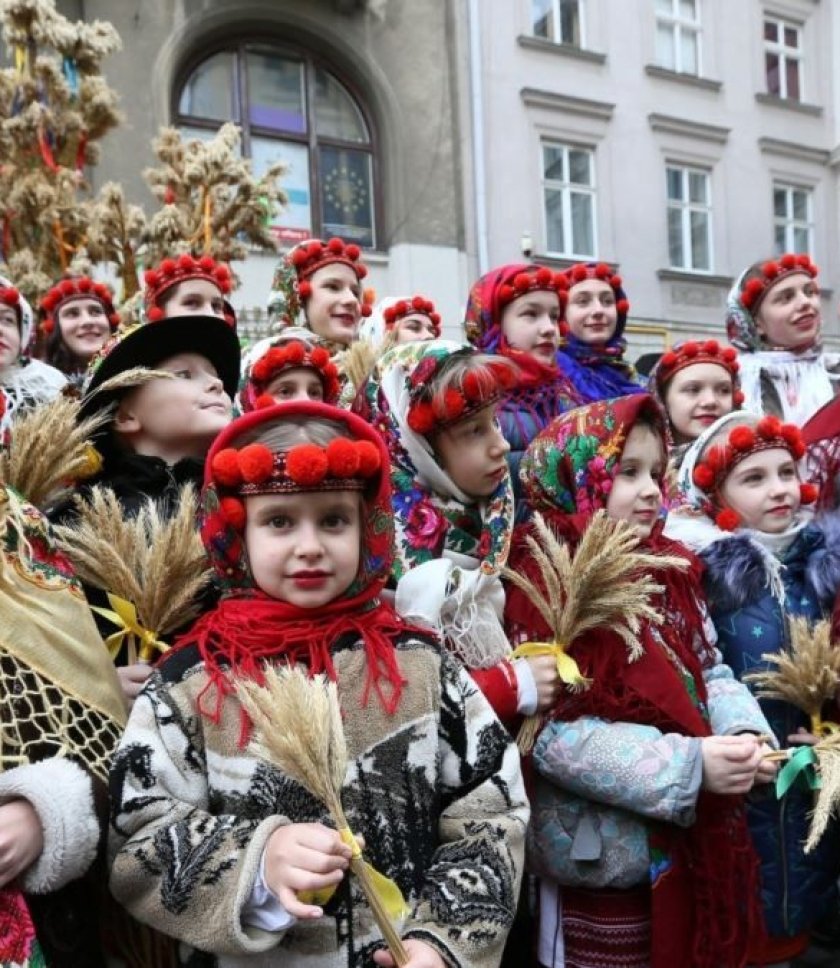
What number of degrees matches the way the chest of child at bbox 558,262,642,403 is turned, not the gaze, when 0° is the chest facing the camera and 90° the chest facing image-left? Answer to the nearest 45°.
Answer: approximately 0°

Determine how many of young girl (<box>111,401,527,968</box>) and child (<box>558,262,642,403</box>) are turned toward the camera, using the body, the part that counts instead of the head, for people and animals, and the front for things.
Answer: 2

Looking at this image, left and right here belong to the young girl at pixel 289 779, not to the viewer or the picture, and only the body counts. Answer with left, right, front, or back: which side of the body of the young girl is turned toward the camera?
front

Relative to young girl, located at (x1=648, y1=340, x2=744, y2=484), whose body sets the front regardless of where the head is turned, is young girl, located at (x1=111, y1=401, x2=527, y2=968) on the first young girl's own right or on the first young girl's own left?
on the first young girl's own right

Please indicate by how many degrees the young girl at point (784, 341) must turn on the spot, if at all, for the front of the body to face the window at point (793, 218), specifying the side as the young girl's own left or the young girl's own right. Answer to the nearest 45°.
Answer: approximately 135° to the young girl's own left

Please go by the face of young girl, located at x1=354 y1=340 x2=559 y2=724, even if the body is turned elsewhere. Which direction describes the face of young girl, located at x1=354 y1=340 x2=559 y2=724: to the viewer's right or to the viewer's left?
to the viewer's right
